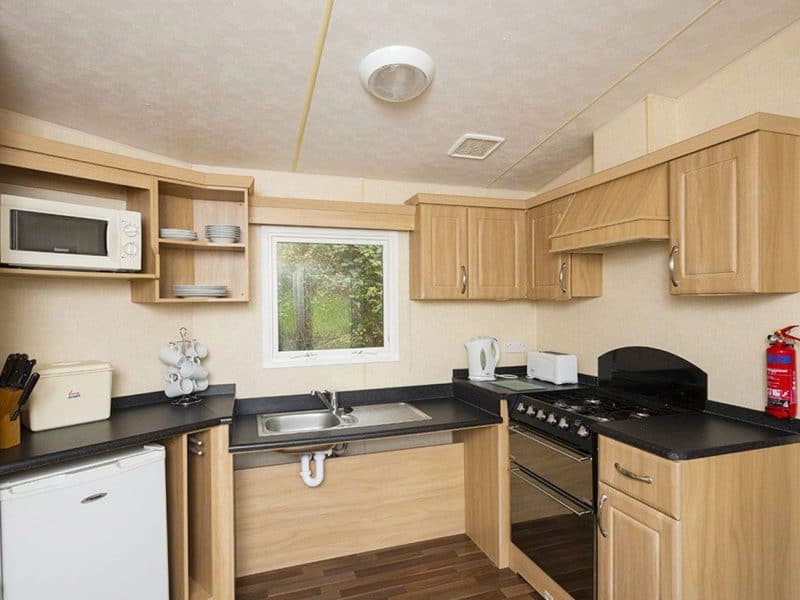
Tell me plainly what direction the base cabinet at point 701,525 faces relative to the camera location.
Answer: facing the viewer and to the left of the viewer

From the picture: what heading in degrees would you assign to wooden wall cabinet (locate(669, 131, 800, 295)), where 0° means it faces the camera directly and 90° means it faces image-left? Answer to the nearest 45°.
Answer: approximately 45°

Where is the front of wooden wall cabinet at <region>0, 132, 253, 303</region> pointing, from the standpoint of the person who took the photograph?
facing the viewer and to the right of the viewer

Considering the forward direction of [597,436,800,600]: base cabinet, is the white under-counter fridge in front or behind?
in front

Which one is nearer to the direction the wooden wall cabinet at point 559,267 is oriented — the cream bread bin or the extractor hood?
the cream bread bin

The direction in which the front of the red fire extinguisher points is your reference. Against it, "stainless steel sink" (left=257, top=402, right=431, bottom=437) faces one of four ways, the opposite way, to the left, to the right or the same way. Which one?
to the left

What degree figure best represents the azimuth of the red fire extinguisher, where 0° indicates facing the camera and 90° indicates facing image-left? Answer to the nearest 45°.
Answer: approximately 45°

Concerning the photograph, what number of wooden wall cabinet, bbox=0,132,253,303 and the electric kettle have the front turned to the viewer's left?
1

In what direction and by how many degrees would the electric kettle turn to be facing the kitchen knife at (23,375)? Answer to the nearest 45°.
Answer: approximately 45° to its left

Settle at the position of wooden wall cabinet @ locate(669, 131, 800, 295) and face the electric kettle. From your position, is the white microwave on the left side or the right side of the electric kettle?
left

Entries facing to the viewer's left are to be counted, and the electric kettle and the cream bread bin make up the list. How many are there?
1

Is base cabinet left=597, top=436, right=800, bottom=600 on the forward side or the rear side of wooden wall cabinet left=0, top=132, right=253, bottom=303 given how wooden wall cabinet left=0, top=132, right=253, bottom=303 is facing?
on the forward side

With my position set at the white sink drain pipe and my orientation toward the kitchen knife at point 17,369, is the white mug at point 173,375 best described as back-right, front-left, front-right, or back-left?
front-right

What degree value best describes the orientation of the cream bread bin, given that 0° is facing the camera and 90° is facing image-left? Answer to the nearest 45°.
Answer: approximately 315°
